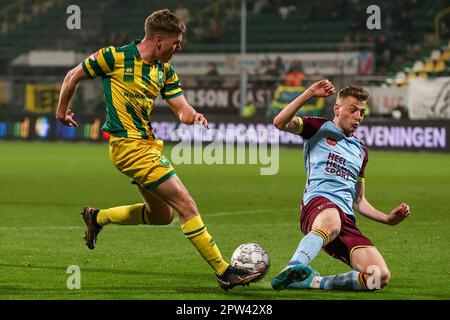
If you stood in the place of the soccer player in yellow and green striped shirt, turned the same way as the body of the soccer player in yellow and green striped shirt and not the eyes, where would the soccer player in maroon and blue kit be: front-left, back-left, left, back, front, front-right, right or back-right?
front-left

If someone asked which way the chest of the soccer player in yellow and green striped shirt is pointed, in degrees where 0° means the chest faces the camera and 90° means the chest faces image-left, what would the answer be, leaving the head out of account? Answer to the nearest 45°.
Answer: approximately 315°

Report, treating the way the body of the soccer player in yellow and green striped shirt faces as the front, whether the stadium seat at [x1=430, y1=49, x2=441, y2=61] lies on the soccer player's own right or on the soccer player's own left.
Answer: on the soccer player's own left

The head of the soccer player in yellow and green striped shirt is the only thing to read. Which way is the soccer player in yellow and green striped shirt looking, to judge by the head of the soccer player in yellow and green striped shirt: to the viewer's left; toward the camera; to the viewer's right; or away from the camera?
to the viewer's right

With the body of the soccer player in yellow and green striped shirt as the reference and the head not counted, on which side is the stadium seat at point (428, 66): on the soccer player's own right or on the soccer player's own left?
on the soccer player's own left

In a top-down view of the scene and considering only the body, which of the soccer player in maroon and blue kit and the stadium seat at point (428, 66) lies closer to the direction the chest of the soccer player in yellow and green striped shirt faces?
the soccer player in maroon and blue kit

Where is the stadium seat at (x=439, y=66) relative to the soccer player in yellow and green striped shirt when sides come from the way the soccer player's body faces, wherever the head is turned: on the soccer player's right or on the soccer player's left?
on the soccer player's left

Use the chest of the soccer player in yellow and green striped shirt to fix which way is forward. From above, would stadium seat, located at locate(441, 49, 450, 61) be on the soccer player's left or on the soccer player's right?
on the soccer player's left

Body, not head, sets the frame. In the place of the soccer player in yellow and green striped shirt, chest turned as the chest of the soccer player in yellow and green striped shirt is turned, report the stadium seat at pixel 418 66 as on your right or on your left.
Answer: on your left
